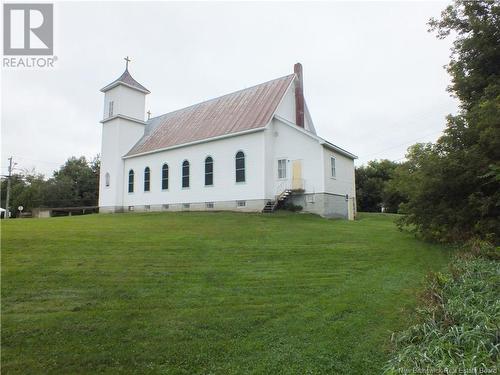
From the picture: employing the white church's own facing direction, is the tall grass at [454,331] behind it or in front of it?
behind

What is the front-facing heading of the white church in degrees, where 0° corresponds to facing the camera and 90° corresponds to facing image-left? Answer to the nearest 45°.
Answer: approximately 135°
